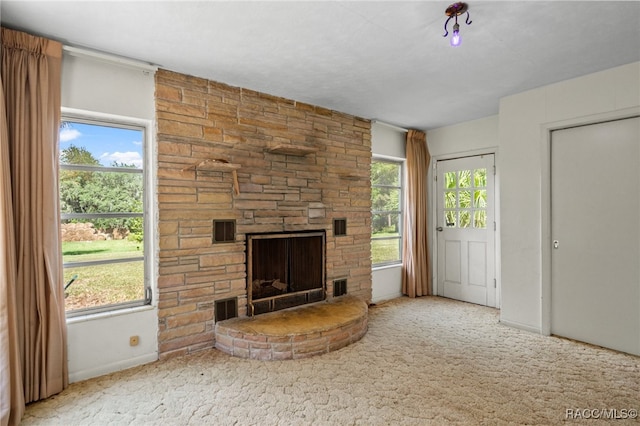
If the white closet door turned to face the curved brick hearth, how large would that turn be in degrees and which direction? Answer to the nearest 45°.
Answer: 0° — it already faces it

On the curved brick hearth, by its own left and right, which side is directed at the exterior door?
left

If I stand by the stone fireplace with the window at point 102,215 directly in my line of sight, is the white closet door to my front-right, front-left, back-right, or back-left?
back-left

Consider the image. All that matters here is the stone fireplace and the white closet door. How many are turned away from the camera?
0

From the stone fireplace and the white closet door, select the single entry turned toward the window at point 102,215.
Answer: the white closet door

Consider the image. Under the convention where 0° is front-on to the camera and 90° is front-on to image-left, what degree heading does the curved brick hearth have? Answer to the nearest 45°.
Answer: approximately 315°

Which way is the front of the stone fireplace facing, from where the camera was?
facing the viewer and to the right of the viewer

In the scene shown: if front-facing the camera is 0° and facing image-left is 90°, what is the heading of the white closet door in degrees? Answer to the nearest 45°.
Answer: approximately 45°

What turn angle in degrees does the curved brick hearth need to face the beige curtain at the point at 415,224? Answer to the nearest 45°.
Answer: approximately 90° to its left

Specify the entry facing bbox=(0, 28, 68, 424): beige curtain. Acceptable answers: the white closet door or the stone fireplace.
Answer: the white closet door

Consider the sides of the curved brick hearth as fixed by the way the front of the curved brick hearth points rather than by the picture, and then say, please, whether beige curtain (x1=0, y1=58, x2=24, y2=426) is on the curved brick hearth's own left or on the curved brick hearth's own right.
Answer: on the curved brick hearth's own right

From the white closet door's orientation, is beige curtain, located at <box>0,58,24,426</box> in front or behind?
in front

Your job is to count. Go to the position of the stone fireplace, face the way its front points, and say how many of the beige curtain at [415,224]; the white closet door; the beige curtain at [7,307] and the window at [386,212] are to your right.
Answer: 1
